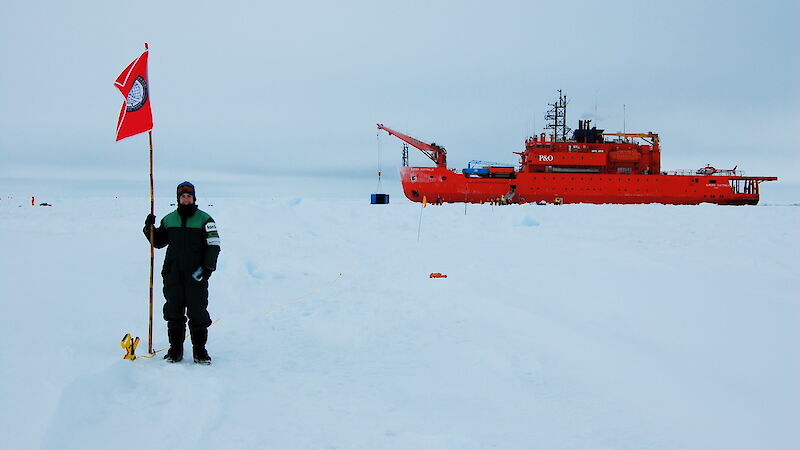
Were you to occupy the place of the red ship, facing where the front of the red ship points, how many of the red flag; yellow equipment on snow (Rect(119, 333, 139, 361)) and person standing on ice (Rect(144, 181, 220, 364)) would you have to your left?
3

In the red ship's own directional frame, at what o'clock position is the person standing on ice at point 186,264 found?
The person standing on ice is roughly at 9 o'clock from the red ship.

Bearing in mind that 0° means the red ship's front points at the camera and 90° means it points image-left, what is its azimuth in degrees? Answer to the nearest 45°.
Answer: approximately 90°

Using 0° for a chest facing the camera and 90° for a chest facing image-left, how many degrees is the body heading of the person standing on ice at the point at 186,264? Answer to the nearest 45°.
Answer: approximately 0°

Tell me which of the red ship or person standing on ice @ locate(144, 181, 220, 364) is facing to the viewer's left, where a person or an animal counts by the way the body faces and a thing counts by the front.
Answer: the red ship

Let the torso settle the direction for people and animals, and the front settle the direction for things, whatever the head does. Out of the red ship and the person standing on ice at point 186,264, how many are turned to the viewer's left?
1
